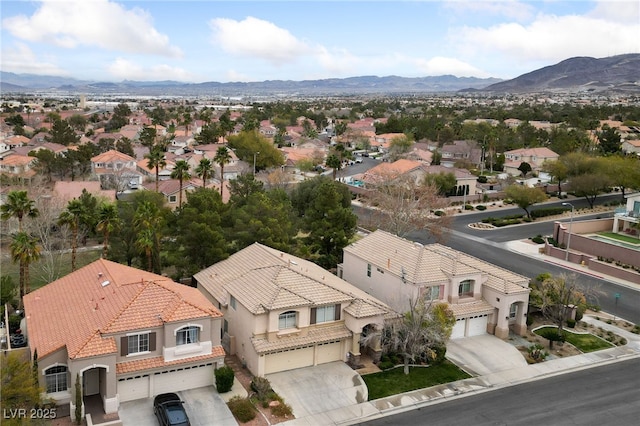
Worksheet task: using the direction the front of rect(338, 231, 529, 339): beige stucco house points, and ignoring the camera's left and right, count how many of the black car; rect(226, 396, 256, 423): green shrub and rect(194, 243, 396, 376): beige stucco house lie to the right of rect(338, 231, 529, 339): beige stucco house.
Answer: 3

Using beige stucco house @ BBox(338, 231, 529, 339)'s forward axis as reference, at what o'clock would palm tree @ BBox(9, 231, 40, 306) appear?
The palm tree is roughly at 4 o'clock from the beige stucco house.

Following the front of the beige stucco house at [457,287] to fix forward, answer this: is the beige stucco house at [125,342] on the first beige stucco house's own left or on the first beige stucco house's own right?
on the first beige stucco house's own right

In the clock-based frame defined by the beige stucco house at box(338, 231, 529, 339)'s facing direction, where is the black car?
The black car is roughly at 3 o'clock from the beige stucco house.

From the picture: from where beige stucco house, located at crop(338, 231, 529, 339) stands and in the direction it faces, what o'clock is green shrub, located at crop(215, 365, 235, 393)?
The green shrub is roughly at 3 o'clock from the beige stucco house.

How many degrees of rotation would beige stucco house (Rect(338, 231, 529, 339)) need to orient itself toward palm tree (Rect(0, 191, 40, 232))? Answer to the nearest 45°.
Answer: approximately 135° to its right

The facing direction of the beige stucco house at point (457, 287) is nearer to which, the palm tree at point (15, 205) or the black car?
the black car

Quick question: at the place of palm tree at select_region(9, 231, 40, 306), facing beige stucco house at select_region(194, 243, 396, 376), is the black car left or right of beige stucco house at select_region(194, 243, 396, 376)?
right

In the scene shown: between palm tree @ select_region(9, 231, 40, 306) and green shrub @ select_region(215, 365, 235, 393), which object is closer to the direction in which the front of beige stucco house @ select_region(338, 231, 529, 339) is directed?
the green shrub

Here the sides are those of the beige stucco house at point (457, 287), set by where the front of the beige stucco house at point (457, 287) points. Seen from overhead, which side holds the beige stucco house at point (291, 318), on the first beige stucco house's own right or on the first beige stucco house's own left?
on the first beige stucco house's own right

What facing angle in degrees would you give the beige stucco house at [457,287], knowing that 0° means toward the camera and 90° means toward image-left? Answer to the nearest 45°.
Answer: approximately 315°

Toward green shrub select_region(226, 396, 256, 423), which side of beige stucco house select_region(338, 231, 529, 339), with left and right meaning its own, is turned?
right
